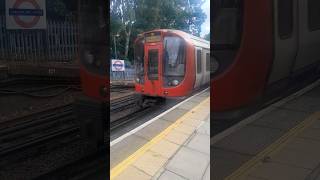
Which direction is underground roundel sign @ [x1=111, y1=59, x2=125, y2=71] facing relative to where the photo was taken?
toward the camera
